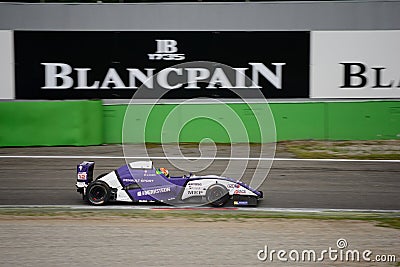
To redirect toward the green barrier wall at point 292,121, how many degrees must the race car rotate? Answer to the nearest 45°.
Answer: approximately 45° to its left

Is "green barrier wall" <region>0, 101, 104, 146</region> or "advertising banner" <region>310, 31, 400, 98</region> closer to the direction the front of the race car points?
the advertising banner

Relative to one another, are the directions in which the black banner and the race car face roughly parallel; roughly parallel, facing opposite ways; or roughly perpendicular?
roughly perpendicular

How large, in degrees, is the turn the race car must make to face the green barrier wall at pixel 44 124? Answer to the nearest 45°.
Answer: approximately 135° to its left

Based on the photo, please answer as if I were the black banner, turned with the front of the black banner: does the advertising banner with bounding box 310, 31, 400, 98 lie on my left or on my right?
on my left

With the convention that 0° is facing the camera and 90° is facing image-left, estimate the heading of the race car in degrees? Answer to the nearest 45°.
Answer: approximately 270°

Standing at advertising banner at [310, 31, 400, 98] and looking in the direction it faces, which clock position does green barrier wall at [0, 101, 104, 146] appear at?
The green barrier wall is roughly at 2 o'clock from the advertising banner.

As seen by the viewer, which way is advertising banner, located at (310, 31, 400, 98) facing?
toward the camera

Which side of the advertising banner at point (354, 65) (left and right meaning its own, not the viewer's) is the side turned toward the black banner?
right

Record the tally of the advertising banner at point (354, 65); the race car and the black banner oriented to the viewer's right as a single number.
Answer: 1

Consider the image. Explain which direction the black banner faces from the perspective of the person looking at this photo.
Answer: facing the viewer

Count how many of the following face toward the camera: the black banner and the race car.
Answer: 1

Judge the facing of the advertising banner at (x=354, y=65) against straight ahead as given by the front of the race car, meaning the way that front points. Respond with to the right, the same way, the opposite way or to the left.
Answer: to the right
